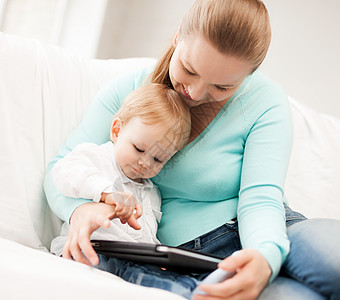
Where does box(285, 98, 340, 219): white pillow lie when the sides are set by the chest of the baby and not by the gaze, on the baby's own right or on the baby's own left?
on the baby's own left
